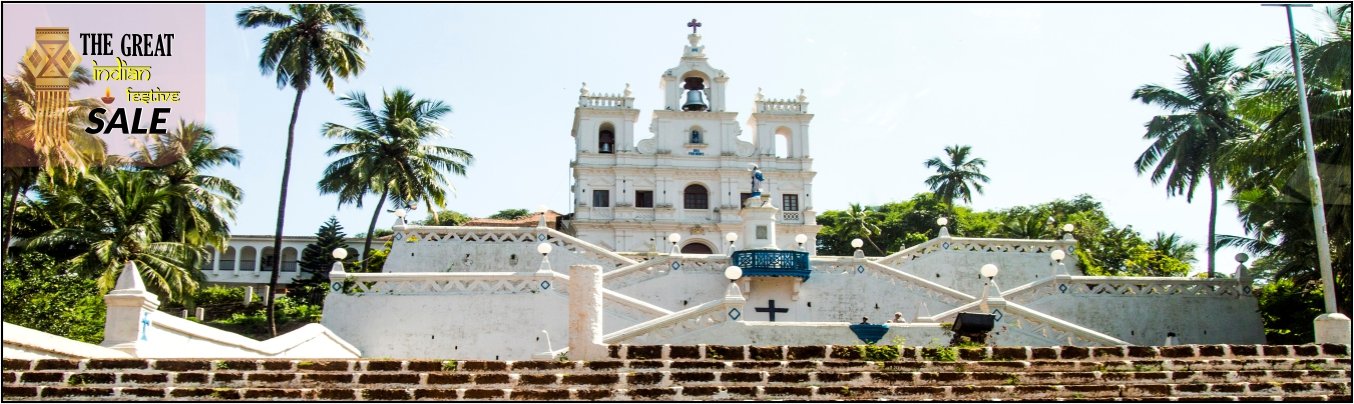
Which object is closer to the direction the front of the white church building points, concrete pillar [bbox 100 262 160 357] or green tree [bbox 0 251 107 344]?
the concrete pillar

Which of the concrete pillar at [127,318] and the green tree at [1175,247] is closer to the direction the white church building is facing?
the concrete pillar

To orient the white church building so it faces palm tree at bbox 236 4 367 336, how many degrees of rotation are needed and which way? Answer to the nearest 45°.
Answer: approximately 90° to its right

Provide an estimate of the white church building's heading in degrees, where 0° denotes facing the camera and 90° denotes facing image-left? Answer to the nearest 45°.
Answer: approximately 0°

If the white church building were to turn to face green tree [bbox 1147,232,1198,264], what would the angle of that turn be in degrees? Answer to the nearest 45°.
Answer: approximately 135° to its left

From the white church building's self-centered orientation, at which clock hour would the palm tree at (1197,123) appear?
The palm tree is roughly at 8 o'clock from the white church building.

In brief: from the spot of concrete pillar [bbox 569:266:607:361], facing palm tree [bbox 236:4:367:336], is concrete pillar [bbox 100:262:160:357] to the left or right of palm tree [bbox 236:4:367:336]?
left

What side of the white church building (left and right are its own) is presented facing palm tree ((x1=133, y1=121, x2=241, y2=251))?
right
